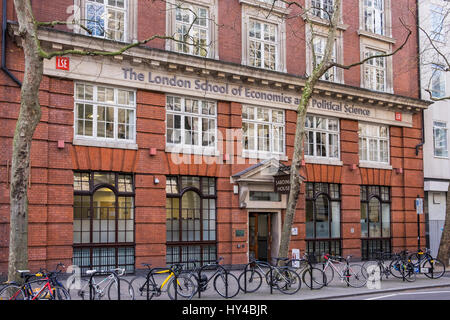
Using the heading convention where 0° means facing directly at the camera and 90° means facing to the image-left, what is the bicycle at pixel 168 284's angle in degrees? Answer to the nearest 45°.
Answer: approximately 270°

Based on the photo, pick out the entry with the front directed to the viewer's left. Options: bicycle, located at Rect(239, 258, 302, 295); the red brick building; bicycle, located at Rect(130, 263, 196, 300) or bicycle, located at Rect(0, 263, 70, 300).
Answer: bicycle, located at Rect(239, 258, 302, 295)

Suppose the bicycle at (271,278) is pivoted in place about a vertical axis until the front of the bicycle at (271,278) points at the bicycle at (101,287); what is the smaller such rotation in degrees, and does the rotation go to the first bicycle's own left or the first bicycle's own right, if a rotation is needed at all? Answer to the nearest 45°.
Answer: approximately 45° to the first bicycle's own left

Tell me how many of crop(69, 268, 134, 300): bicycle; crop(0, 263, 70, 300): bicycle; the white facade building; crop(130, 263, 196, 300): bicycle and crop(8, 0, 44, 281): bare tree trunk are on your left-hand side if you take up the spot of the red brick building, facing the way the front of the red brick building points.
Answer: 1

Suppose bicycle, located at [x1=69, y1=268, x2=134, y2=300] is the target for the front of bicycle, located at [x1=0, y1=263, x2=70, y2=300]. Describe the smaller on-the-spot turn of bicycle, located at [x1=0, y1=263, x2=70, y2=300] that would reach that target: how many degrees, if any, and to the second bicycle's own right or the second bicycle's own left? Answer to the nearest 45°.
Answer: approximately 45° to the second bicycle's own left

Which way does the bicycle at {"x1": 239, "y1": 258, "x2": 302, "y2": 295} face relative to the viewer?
to the viewer's left

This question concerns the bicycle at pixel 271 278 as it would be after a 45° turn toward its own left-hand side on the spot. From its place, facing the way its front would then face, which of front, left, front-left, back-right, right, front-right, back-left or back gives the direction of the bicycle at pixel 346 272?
back

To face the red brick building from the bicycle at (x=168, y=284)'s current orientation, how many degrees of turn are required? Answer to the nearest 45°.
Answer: approximately 90° to its left

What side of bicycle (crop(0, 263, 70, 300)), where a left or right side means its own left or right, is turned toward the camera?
right

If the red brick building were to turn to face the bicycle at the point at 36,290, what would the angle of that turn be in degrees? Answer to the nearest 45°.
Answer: approximately 45° to its right
